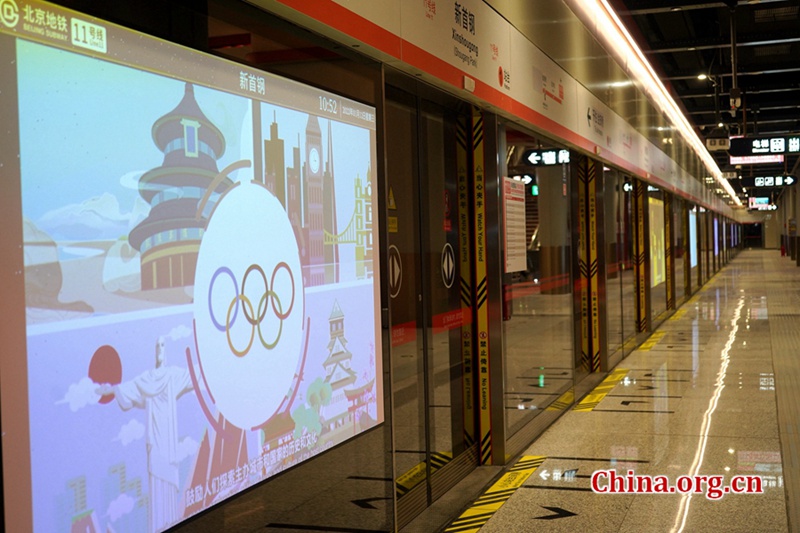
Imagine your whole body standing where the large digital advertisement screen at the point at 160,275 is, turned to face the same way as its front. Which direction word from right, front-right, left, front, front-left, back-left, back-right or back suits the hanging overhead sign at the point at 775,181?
left

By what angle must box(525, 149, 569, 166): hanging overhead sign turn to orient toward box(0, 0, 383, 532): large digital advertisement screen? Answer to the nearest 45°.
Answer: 0° — it already faces it

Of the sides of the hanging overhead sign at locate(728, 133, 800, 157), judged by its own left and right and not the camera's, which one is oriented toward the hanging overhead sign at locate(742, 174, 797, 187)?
back

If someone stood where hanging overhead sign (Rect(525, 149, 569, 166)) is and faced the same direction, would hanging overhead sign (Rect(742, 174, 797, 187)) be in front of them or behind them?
behind

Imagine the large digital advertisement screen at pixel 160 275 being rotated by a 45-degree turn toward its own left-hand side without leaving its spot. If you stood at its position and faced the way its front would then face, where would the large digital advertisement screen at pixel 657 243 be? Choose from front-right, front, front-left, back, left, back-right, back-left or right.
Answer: front-left

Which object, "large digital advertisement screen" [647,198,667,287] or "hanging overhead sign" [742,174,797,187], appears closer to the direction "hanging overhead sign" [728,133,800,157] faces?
the large digital advertisement screen

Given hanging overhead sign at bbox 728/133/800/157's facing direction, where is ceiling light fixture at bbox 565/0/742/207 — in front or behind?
in front

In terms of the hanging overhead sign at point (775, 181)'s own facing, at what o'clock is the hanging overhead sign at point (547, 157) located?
the hanging overhead sign at point (547, 157) is roughly at 12 o'clock from the hanging overhead sign at point (775, 181).

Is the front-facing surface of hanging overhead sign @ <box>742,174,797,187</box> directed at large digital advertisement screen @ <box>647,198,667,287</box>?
yes

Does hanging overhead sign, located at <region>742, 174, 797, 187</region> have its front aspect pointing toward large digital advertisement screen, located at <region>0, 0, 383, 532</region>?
yes

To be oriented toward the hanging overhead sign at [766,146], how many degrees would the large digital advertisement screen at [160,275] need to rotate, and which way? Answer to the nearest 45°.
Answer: approximately 90° to its left

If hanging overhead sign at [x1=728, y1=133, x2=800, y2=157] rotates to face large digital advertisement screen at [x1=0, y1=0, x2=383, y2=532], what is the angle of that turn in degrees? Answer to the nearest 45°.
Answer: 0° — it already faces it

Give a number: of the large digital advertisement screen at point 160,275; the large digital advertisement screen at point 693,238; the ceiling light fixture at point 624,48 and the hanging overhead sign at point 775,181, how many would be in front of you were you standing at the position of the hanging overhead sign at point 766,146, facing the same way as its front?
2
